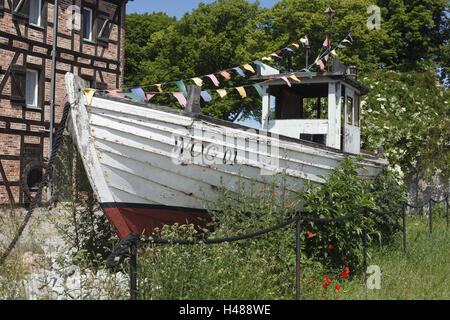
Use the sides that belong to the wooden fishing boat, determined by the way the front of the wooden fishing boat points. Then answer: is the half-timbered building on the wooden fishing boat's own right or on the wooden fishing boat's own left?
on the wooden fishing boat's own right

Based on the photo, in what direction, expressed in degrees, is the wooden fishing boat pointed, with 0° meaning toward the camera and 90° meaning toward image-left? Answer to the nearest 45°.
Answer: approximately 45°
